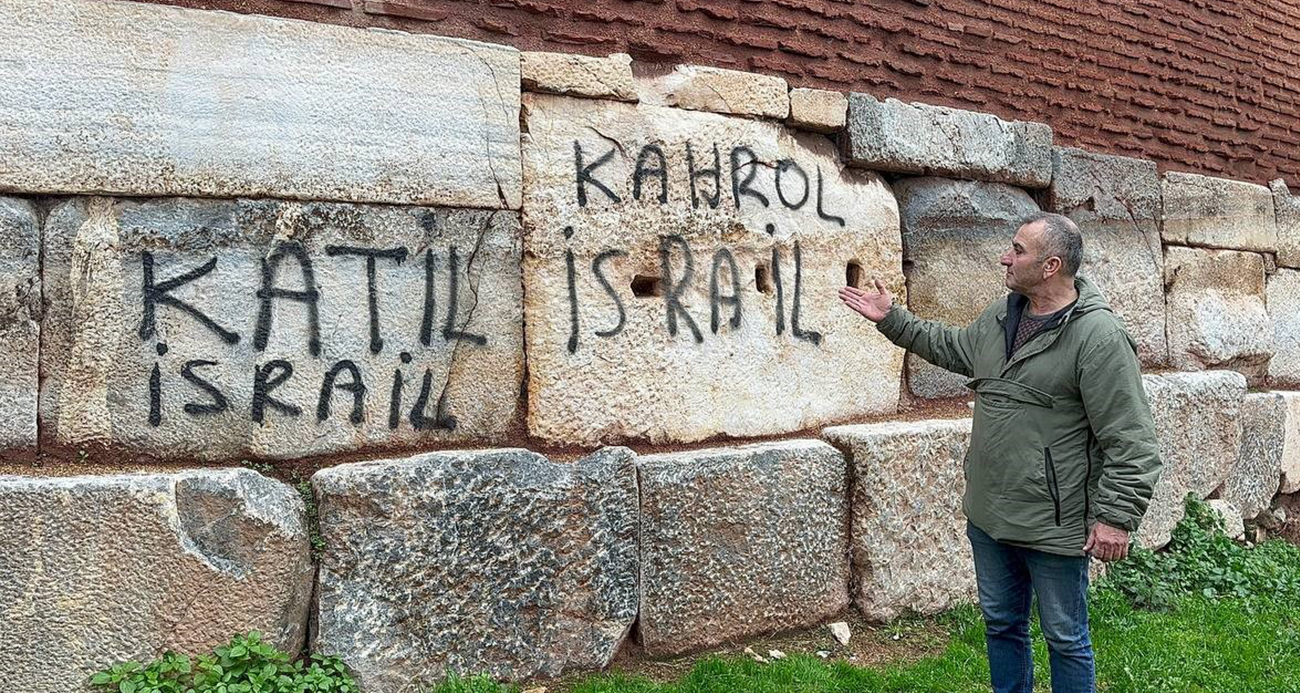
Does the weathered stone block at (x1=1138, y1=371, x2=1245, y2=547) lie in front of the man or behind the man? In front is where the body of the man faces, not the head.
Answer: behind

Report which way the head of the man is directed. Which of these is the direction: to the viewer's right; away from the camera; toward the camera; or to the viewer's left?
to the viewer's left

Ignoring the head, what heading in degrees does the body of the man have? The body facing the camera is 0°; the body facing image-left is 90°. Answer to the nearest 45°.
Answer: approximately 45°

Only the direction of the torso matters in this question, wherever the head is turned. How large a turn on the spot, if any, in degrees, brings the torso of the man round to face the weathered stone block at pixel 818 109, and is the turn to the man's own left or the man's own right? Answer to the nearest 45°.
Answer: approximately 90° to the man's own right

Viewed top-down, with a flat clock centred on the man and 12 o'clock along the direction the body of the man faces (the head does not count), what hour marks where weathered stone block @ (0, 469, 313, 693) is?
The weathered stone block is roughly at 1 o'clock from the man.

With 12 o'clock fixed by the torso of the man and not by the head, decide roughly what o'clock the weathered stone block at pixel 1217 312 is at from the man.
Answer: The weathered stone block is roughly at 5 o'clock from the man.

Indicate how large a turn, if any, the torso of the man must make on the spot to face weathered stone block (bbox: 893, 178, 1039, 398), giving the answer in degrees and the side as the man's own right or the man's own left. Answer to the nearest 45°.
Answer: approximately 135° to the man's own right

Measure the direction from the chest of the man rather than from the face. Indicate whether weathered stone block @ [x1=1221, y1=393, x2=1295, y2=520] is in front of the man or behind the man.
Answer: behind

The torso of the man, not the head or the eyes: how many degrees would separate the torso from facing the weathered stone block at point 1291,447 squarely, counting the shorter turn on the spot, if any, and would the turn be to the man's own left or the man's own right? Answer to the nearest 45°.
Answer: approximately 135° to the man's own right

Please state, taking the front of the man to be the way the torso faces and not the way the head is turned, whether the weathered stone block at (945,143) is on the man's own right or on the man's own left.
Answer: on the man's own right
